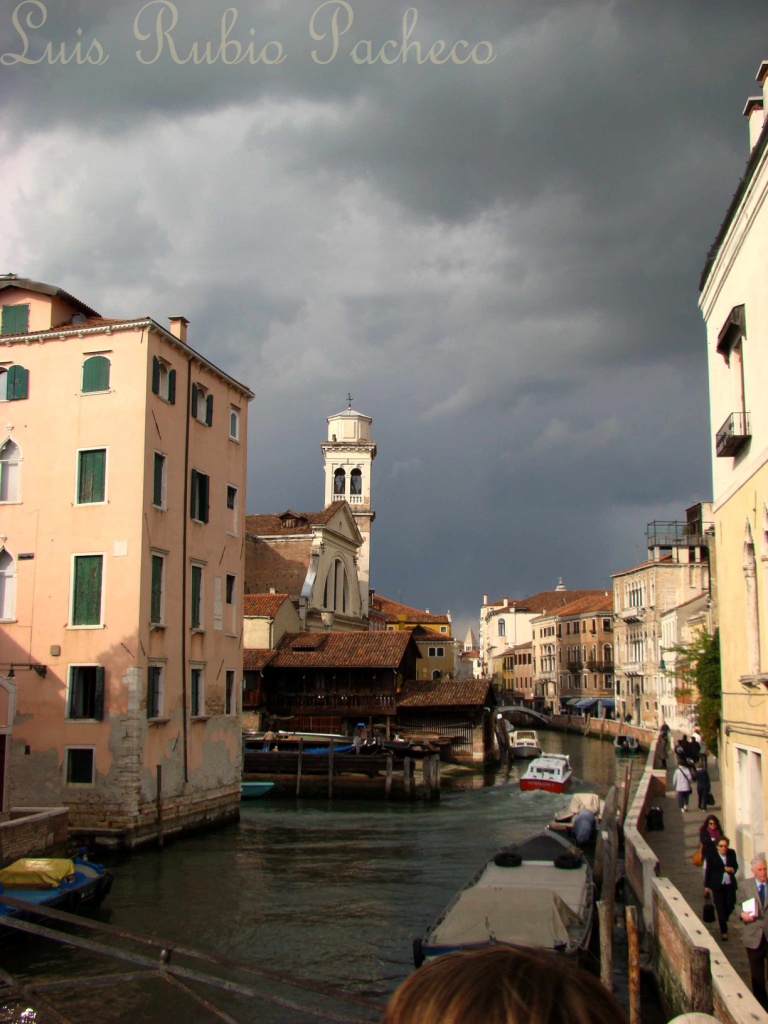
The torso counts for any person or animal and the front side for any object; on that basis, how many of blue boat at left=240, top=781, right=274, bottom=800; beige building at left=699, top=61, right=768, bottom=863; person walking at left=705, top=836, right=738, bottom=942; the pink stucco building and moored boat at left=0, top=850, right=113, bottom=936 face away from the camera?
0

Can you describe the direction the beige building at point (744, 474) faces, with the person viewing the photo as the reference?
facing to the left of the viewer

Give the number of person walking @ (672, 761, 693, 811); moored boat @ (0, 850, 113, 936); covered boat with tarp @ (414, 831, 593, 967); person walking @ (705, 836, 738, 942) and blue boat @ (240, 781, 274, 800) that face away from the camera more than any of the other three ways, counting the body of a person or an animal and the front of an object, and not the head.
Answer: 2

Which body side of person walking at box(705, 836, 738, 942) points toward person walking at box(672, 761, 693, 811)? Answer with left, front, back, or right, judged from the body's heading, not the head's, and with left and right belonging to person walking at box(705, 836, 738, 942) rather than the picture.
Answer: back

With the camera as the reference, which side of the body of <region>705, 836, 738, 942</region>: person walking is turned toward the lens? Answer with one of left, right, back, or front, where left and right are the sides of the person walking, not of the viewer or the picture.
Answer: front

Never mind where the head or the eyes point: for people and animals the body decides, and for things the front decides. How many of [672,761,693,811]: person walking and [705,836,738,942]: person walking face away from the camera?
1

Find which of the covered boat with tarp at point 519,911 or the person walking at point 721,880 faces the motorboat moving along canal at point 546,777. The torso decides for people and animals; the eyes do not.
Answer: the covered boat with tarp

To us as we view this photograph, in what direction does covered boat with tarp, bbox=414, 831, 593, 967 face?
facing away from the viewer

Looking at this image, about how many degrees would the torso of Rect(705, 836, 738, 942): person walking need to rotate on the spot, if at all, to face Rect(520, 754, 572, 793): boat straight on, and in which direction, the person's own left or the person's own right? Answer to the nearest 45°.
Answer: approximately 180°

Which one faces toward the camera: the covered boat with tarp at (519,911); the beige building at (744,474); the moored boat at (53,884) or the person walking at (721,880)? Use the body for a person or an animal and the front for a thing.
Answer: the person walking

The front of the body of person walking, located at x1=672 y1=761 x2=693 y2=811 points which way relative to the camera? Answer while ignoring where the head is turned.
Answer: away from the camera
